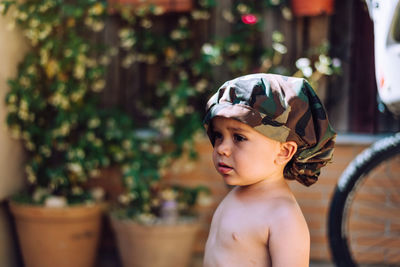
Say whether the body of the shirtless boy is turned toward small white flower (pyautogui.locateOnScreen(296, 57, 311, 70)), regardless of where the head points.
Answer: no

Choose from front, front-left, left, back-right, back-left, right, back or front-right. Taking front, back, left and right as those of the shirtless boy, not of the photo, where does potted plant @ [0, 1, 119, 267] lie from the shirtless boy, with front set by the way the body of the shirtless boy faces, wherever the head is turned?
right

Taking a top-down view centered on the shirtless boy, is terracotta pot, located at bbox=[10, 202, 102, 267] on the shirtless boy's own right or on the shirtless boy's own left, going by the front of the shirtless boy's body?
on the shirtless boy's own right

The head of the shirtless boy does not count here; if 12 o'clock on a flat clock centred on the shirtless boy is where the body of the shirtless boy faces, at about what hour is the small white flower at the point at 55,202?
The small white flower is roughly at 3 o'clock from the shirtless boy.

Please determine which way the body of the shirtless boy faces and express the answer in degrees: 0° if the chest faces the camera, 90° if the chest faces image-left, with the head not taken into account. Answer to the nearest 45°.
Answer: approximately 45°

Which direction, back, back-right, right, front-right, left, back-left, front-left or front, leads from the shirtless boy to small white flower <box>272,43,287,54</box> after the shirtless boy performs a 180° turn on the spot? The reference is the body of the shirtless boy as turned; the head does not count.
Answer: front-left

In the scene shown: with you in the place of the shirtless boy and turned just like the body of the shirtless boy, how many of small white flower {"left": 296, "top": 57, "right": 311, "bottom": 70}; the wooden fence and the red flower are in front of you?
0

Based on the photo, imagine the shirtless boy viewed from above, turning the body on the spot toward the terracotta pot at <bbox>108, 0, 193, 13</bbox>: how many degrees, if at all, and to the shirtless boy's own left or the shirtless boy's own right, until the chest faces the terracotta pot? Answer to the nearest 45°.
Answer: approximately 135° to the shirtless boy's own right

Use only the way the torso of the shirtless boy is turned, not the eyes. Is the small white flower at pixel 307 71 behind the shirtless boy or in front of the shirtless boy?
behind

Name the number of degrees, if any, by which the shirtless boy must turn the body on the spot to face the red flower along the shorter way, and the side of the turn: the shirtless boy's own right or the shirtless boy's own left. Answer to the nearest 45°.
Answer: approximately 135° to the shirtless boy's own right

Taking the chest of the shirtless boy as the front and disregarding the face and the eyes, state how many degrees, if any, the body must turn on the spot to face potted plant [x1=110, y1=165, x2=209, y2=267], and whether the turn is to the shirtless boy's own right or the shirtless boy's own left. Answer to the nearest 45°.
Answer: approximately 90° to the shirtless boy's own right

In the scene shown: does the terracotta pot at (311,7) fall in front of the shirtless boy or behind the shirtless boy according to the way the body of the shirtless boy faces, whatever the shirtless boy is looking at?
behind

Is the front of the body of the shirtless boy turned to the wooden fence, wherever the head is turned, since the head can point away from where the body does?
no
